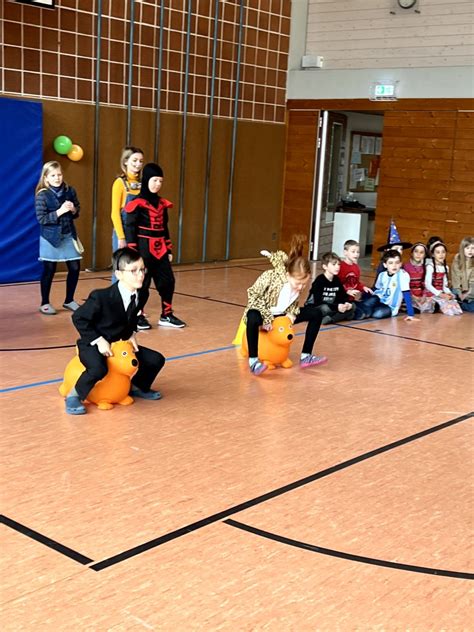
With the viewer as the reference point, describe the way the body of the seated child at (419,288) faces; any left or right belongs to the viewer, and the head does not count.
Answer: facing the viewer

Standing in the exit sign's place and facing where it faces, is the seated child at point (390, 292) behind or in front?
in front

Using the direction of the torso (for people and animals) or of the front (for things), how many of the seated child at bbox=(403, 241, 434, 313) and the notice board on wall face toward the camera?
2

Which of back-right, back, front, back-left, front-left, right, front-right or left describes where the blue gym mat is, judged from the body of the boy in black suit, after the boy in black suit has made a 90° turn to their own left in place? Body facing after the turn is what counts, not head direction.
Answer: front-left

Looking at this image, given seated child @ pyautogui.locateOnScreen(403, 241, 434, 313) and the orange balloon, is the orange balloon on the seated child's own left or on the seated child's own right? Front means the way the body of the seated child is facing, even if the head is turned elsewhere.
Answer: on the seated child's own right

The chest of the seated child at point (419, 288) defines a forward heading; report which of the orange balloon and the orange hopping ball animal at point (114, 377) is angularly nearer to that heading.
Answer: the orange hopping ball animal

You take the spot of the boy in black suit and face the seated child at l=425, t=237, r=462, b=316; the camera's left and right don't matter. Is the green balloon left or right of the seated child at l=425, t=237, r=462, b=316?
left

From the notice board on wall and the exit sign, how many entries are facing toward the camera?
2

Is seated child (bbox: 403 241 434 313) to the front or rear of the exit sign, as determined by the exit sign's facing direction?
to the front

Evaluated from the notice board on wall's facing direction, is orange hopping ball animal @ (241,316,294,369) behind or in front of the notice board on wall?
in front

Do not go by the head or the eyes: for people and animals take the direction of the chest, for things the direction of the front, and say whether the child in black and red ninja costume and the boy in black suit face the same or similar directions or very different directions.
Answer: same or similar directions

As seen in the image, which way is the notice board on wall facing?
toward the camera

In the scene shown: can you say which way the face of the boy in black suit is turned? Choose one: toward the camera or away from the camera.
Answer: toward the camera

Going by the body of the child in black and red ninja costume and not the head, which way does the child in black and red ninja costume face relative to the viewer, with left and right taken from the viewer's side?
facing the viewer and to the right of the viewer

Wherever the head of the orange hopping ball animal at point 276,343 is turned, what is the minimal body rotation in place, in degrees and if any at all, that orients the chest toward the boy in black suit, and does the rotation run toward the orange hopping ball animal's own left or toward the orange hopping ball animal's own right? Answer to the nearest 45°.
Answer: approximately 90° to the orange hopping ball animal's own right

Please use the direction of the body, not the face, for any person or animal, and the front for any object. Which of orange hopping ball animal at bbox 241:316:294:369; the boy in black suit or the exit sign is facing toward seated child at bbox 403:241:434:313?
the exit sign

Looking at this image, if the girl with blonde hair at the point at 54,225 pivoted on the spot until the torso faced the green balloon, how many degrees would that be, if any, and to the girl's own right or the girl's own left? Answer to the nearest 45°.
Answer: approximately 135° to the girl's own left

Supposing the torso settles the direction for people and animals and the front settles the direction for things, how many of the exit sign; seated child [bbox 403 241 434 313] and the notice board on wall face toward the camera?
3
